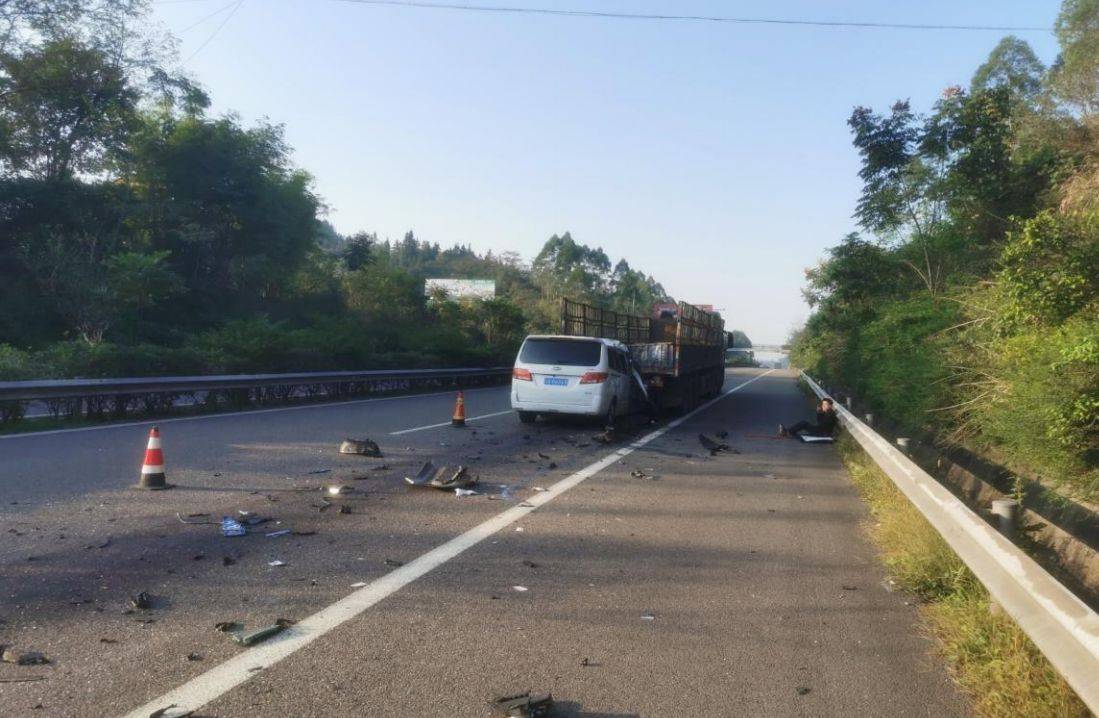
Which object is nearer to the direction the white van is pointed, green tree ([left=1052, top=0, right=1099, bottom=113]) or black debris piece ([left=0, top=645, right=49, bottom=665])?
the green tree

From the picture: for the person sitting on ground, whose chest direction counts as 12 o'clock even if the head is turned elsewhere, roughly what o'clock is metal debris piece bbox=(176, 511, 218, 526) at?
The metal debris piece is roughly at 10 o'clock from the person sitting on ground.

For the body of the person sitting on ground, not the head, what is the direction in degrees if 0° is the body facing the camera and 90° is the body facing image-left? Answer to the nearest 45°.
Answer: approximately 90°

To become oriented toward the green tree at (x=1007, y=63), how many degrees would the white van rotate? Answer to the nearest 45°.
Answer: approximately 45° to its right

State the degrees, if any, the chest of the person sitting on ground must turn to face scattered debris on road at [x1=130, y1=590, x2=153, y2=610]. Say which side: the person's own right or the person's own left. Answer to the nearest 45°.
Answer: approximately 90° to the person's own left

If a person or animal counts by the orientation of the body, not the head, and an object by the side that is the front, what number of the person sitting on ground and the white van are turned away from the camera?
1

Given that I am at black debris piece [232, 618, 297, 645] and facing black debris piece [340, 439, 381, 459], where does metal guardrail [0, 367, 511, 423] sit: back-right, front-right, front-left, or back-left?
front-left

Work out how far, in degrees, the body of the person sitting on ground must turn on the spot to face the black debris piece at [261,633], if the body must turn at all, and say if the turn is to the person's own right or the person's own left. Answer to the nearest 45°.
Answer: approximately 90° to the person's own left

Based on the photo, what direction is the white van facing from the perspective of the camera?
away from the camera

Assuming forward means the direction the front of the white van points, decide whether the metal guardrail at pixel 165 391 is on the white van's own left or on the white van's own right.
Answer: on the white van's own left

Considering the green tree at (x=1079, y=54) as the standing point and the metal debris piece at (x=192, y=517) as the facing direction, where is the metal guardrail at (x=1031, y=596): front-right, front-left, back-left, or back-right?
front-left

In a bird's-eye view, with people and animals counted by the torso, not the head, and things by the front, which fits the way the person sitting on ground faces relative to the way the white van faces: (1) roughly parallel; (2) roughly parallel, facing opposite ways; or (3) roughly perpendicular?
roughly perpendicular

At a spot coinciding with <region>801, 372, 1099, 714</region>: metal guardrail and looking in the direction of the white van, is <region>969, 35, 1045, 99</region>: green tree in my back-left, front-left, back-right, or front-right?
front-right

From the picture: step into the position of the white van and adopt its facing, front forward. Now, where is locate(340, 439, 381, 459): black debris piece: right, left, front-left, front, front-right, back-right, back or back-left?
back-left

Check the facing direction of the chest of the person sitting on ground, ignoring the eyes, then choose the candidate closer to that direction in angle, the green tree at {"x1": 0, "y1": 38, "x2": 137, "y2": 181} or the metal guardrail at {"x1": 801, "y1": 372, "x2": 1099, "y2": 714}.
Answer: the green tree

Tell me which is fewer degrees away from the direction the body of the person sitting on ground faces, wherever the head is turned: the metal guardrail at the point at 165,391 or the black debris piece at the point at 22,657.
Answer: the metal guardrail
